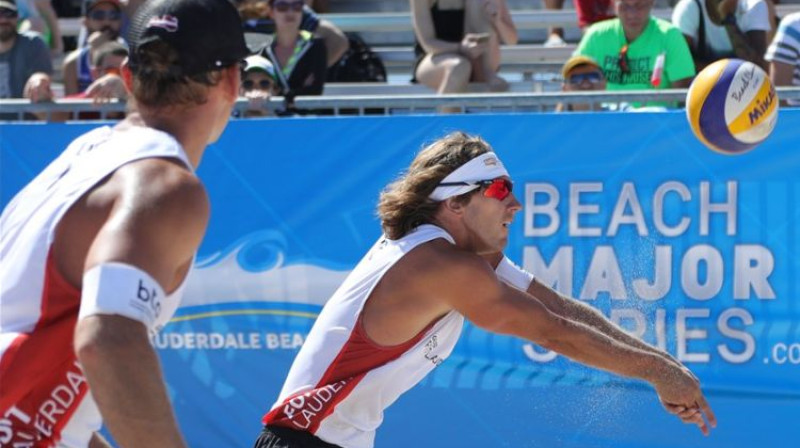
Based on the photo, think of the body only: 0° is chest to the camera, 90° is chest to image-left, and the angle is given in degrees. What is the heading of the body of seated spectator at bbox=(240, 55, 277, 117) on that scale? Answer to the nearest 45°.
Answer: approximately 0°

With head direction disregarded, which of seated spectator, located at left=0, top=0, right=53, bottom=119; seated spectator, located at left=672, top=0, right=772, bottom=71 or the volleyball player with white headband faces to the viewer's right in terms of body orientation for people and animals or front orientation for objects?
the volleyball player with white headband

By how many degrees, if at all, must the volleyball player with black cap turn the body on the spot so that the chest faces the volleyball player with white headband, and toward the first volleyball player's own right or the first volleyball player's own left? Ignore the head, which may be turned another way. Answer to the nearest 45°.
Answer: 0° — they already face them

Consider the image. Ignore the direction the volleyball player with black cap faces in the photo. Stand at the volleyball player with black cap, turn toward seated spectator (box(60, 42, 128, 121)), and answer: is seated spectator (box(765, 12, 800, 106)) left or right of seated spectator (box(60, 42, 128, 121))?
right

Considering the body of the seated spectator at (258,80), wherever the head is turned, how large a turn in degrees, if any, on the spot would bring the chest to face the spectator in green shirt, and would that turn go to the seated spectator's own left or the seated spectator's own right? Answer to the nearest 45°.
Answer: approximately 90° to the seated spectator's own left

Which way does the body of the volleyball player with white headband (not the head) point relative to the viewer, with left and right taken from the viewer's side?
facing to the right of the viewer

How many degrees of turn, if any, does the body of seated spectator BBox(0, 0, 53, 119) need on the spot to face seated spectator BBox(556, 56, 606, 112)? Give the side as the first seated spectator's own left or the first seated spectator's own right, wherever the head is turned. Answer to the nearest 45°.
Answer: approximately 45° to the first seated spectator's own left

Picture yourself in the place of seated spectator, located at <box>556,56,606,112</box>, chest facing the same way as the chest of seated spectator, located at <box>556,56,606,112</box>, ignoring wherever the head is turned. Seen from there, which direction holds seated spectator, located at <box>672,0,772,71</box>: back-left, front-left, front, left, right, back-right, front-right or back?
back-left
